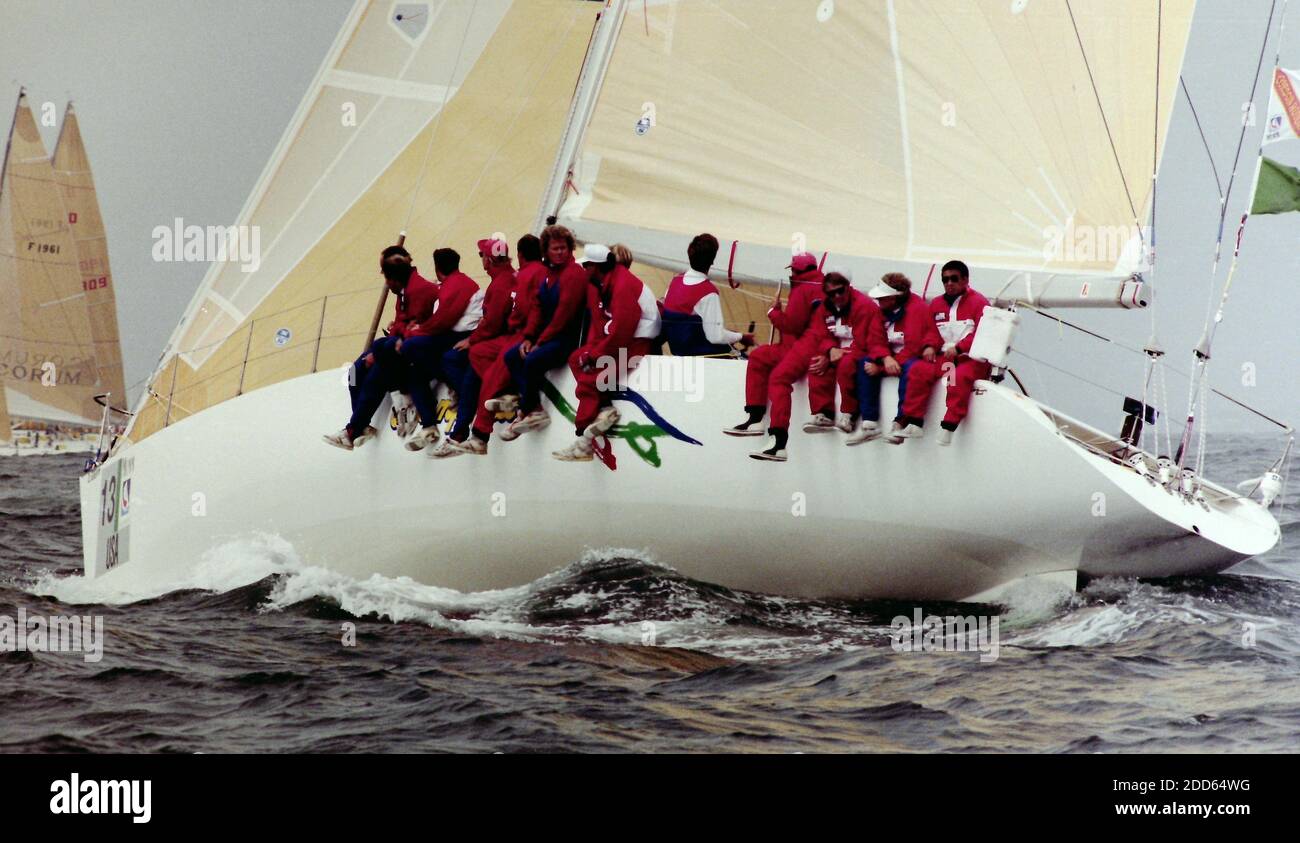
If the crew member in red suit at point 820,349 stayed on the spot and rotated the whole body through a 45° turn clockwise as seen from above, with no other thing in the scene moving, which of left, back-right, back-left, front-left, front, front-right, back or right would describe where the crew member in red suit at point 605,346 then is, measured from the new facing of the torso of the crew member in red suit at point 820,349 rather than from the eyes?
front

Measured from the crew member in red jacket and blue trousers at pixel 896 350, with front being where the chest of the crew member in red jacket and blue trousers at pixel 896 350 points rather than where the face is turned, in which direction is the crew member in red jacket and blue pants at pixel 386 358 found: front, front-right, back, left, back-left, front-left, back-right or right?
front-right

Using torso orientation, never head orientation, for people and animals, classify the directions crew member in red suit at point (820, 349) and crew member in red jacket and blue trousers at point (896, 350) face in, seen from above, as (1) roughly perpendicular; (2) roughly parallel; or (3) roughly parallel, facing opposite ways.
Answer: roughly parallel

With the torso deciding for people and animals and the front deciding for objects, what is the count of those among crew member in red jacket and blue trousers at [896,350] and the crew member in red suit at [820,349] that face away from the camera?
0

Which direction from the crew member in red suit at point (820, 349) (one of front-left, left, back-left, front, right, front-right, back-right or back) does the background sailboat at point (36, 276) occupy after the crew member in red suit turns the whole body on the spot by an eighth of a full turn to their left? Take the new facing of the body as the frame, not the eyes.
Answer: back-right

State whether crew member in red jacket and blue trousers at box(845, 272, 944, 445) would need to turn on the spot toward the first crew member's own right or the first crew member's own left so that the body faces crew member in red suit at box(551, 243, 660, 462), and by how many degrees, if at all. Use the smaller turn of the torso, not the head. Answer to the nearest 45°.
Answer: approximately 45° to the first crew member's own right
